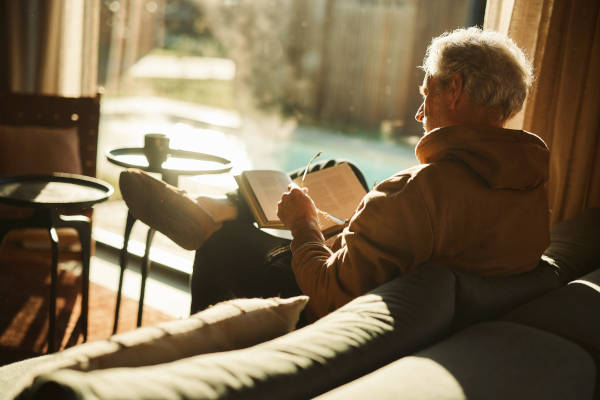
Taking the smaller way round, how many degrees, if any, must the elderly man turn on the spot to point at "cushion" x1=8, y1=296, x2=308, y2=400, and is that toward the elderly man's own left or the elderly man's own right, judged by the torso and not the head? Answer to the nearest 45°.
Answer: approximately 90° to the elderly man's own left

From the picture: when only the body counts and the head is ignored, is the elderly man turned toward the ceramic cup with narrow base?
yes

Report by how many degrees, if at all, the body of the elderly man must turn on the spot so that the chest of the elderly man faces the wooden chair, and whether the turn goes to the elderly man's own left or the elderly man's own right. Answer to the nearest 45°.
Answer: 0° — they already face it

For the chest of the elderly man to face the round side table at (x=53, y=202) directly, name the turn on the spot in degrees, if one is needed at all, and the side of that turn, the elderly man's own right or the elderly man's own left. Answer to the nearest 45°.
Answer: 0° — they already face it

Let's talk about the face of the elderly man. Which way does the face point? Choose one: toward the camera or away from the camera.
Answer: away from the camera

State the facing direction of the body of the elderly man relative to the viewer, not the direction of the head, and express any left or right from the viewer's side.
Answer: facing away from the viewer and to the left of the viewer

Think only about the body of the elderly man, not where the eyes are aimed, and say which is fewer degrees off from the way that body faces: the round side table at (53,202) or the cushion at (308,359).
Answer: the round side table

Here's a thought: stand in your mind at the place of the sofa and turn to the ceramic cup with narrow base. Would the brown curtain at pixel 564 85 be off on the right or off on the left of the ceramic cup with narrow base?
right
